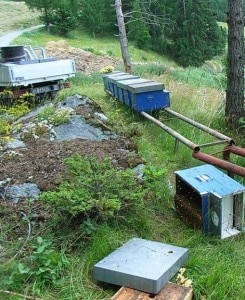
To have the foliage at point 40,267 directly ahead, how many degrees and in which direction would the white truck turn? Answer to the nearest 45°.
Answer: approximately 135° to its left

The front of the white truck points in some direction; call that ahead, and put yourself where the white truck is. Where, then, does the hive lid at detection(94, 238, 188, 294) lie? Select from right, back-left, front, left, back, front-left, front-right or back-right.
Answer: back-left

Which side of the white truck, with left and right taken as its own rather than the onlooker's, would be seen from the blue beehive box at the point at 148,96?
back

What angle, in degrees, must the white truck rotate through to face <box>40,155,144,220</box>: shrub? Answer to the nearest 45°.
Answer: approximately 135° to its left

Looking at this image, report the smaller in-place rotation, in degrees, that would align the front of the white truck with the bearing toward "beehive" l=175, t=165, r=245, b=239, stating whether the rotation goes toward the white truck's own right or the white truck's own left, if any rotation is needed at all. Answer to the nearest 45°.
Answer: approximately 135° to the white truck's own left

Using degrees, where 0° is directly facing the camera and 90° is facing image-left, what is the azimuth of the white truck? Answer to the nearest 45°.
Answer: approximately 135°
